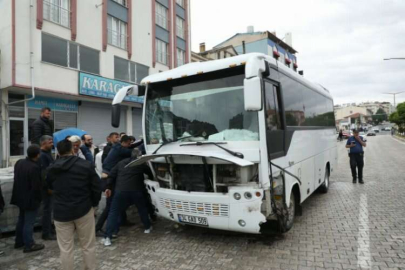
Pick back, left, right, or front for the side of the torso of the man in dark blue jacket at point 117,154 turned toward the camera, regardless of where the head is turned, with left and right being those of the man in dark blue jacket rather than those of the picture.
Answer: right

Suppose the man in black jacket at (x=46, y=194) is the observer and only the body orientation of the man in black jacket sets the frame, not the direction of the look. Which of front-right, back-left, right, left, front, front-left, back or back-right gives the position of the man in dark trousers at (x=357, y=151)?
front

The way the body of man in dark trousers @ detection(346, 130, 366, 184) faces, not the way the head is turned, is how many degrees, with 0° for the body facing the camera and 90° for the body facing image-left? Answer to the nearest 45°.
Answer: approximately 0°

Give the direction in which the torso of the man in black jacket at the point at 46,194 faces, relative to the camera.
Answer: to the viewer's right

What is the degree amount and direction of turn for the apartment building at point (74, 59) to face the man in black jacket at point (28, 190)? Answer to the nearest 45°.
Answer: approximately 45° to its right

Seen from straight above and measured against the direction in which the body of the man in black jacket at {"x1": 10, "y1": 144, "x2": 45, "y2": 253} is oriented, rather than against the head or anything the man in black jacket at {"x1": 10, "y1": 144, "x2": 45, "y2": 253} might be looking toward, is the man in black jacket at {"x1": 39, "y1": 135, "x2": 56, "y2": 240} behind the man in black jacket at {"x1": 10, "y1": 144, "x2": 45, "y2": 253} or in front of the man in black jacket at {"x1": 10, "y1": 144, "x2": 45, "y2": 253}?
in front

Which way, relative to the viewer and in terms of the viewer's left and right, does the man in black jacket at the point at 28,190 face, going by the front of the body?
facing away from the viewer and to the right of the viewer

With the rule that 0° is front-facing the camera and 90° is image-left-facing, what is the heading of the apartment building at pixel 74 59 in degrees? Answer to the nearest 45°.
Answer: approximately 315°

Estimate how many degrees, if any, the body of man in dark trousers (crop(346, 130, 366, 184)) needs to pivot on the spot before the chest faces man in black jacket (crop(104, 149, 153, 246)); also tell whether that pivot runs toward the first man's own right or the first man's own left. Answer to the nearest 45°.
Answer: approximately 45° to the first man's own right

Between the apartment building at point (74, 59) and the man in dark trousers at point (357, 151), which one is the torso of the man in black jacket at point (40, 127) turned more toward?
the man in dark trousers

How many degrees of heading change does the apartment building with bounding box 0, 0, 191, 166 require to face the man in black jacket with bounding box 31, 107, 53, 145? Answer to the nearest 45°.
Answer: approximately 45° to its right
